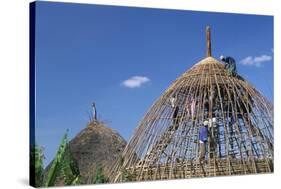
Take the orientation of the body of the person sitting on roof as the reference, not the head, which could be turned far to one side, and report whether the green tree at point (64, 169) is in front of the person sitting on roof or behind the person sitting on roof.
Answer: in front

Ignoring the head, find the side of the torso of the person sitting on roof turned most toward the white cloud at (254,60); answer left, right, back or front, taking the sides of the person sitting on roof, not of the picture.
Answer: right

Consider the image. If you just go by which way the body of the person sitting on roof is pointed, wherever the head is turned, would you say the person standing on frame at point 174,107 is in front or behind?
in front

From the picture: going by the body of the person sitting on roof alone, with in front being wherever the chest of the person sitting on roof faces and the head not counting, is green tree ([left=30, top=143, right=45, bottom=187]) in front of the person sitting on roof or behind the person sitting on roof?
in front
